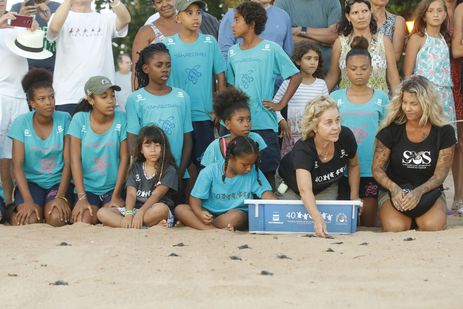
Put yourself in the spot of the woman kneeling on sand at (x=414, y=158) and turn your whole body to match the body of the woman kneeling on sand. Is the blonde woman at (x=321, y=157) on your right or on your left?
on your right

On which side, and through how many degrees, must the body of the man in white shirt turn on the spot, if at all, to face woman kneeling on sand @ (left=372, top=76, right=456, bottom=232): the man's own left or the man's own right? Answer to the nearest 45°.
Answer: approximately 45° to the man's own left

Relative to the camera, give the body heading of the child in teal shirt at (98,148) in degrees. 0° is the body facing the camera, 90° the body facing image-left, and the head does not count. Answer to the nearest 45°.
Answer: approximately 0°

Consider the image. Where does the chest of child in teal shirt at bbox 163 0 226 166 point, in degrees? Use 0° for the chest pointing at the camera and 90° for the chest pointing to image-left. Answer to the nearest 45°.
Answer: approximately 0°

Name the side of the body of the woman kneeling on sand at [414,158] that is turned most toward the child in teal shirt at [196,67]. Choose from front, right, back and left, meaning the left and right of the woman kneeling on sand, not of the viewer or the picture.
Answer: right

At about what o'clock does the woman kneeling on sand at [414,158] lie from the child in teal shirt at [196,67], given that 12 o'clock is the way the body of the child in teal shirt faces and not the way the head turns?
The woman kneeling on sand is roughly at 10 o'clock from the child in teal shirt.

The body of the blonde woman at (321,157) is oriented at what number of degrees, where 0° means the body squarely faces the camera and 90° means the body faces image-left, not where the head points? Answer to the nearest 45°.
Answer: approximately 315°
